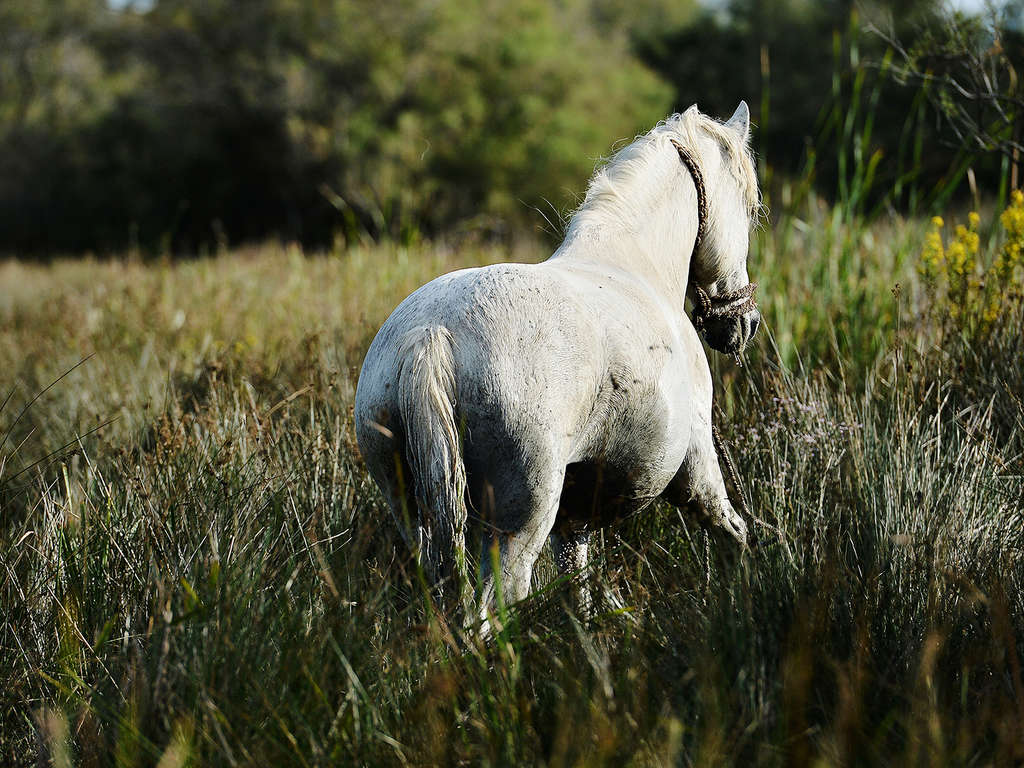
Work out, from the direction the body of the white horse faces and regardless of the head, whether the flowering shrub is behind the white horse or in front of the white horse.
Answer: in front

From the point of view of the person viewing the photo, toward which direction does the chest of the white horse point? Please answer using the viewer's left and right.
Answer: facing away from the viewer and to the right of the viewer
